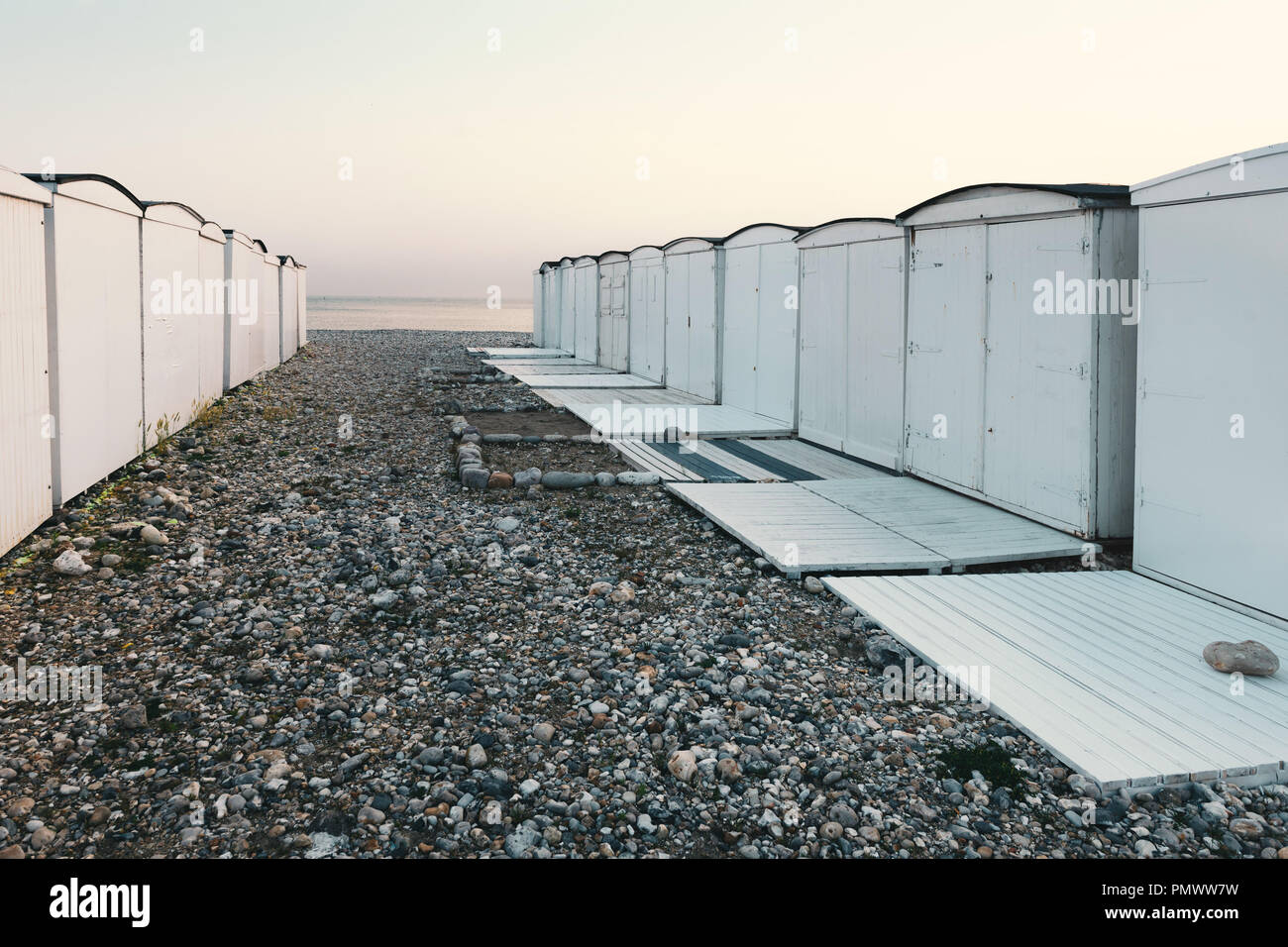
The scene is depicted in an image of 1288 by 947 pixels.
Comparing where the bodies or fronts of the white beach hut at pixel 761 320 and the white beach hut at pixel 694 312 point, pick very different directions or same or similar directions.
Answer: same or similar directions

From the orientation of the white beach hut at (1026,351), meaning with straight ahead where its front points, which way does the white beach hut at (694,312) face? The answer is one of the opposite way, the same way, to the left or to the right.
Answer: the same way

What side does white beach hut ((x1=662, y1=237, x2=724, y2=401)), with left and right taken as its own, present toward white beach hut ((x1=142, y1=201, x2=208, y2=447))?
front

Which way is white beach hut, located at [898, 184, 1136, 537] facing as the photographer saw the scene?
facing the viewer and to the left of the viewer

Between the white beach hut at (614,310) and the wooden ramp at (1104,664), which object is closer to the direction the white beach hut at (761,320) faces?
the wooden ramp

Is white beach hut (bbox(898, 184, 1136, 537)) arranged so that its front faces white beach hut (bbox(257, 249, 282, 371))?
no

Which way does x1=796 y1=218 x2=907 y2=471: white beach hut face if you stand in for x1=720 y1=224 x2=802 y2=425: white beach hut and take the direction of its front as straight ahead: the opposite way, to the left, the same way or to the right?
the same way

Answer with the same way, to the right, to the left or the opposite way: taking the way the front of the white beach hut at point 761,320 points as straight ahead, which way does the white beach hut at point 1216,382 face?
the same way

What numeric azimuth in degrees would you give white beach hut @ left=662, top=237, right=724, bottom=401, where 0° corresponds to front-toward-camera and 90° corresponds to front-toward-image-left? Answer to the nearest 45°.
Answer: approximately 45°

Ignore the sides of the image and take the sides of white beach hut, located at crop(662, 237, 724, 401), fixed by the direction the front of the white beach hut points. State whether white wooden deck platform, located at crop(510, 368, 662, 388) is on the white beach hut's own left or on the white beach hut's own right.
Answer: on the white beach hut's own right

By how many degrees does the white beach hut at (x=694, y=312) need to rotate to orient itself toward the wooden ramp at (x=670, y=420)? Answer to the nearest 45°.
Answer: approximately 45° to its left

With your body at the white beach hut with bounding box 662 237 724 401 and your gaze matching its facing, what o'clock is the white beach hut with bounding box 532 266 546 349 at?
the white beach hut with bounding box 532 266 546 349 is roughly at 4 o'clock from the white beach hut with bounding box 662 237 724 401.

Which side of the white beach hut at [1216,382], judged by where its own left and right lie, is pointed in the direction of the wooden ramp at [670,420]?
right

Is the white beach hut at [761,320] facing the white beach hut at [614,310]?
no

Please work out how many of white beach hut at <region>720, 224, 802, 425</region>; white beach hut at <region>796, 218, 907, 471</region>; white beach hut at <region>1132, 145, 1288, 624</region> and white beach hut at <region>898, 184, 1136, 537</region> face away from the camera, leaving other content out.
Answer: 0

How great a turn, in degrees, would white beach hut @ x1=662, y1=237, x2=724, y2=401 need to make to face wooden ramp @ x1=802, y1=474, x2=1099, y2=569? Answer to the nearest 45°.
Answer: approximately 45° to its left

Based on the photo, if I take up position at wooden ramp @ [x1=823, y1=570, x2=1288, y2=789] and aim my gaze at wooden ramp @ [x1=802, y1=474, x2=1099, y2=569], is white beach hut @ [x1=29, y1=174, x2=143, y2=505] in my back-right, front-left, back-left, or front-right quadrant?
front-left

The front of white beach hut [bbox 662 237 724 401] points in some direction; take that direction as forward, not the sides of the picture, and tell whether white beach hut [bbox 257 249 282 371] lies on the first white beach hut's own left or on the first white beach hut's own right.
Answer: on the first white beach hut's own right

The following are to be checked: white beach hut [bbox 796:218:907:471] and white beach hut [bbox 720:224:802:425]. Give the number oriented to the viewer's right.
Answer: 0

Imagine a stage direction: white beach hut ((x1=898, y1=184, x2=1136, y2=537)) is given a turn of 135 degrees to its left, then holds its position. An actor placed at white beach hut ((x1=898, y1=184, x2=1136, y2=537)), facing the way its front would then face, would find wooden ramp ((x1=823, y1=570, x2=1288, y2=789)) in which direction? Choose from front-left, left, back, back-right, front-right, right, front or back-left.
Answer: right

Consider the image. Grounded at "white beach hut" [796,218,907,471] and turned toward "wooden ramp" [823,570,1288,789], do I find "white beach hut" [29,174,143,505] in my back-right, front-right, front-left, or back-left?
front-right

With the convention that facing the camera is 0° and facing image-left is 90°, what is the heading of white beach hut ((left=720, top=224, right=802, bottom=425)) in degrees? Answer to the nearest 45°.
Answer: approximately 45°
